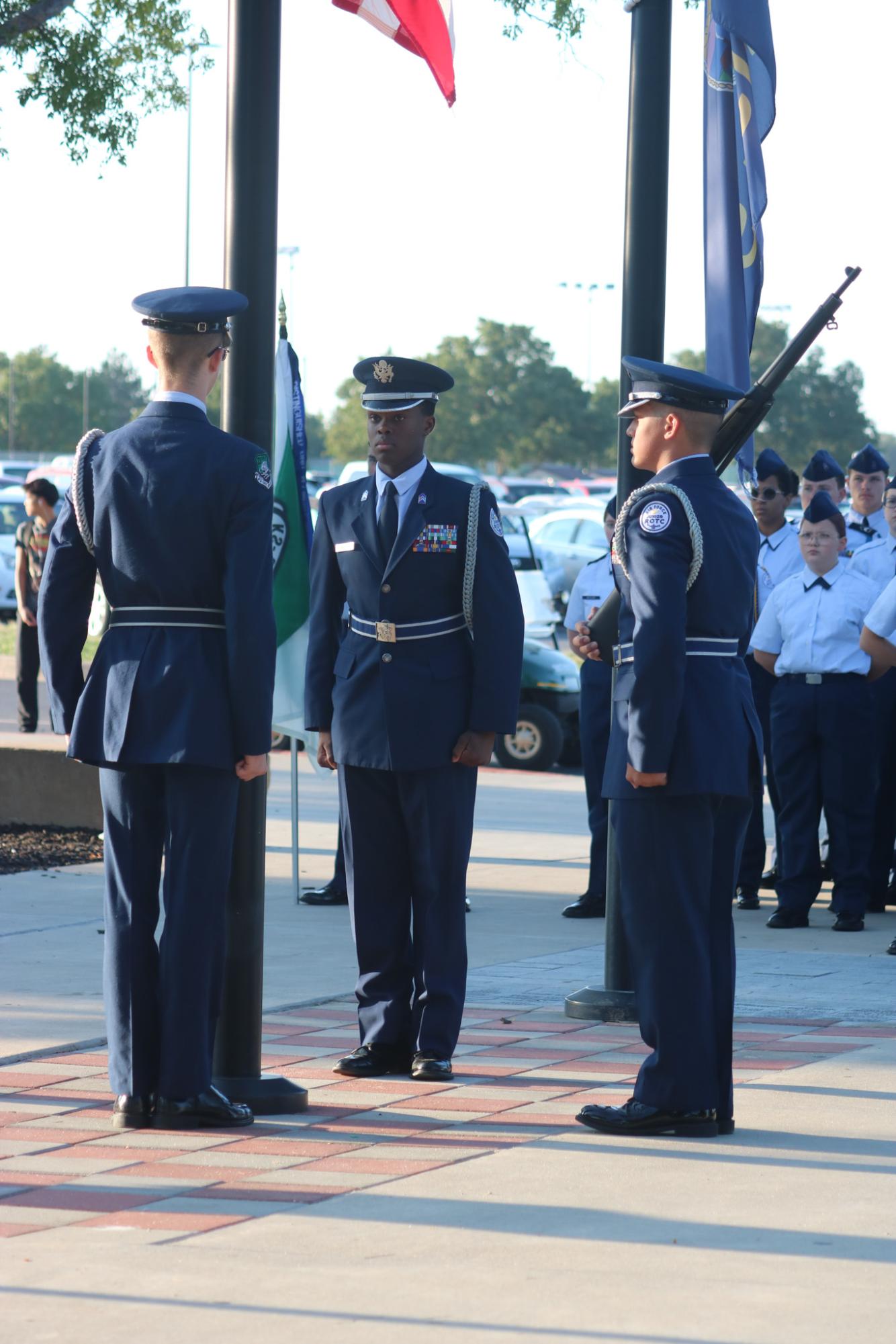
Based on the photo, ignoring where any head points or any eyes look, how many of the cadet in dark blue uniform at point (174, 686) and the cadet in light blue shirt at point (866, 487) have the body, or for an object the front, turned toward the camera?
1

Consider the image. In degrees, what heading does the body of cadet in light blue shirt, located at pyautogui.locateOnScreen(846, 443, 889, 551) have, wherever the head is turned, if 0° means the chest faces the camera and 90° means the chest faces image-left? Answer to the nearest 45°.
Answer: approximately 0°

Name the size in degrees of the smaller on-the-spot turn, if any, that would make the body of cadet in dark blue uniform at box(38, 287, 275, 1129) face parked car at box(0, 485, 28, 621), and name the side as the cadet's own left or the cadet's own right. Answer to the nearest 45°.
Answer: approximately 45° to the cadet's own left

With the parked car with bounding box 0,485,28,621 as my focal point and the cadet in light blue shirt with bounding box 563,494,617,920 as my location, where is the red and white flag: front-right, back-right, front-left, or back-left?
back-left

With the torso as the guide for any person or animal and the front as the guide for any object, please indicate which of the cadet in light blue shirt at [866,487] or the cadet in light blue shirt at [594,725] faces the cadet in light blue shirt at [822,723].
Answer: the cadet in light blue shirt at [866,487]

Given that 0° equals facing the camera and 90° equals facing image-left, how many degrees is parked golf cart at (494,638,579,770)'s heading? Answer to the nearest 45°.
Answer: approximately 315°

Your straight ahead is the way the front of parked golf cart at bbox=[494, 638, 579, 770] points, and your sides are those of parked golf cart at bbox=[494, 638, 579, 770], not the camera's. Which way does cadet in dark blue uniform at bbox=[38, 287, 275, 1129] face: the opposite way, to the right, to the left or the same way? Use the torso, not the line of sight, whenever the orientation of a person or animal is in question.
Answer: to the left

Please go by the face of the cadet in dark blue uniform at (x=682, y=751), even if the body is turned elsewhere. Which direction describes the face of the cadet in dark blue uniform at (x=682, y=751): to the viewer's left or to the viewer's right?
to the viewer's left

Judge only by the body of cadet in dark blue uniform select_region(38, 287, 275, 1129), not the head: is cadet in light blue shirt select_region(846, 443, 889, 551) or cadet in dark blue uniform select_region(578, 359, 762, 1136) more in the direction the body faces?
the cadet in light blue shirt

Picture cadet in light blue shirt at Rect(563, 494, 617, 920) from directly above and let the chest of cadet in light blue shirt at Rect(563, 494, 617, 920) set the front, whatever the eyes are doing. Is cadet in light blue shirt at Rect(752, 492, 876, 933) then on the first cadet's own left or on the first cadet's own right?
on the first cadet's own left

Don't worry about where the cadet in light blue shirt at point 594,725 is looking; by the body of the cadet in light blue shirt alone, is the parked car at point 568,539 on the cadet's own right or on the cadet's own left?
on the cadet's own right
